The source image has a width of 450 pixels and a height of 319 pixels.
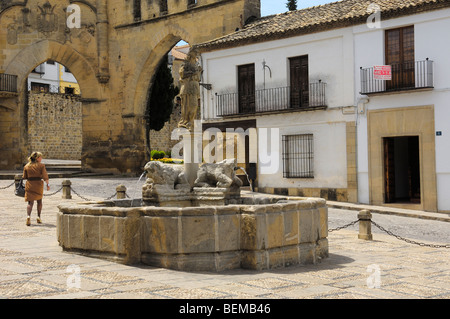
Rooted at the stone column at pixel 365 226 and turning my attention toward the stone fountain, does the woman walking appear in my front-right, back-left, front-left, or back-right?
front-right

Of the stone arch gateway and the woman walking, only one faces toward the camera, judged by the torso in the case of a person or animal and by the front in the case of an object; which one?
the stone arch gateway

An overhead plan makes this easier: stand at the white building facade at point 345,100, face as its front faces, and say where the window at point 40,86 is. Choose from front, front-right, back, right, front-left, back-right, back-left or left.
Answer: right

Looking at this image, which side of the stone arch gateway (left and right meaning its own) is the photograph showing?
front

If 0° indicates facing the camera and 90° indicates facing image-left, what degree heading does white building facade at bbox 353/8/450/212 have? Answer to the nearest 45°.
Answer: approximately 45°

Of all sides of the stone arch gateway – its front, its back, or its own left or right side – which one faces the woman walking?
front

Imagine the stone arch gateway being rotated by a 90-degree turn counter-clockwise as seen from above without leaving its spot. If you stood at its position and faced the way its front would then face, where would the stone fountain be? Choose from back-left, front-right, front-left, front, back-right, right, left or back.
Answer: right

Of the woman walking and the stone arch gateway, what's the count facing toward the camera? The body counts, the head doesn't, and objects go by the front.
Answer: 1

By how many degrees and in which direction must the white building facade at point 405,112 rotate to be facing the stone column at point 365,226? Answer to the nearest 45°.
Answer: approximately 45° to its left

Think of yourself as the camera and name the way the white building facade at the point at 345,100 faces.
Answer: facing the viewer and to the left of the viewer

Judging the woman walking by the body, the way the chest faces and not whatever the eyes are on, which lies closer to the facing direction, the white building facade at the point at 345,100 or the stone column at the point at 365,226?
the white building facade

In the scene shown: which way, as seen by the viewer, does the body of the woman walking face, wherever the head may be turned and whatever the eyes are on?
away from the camera

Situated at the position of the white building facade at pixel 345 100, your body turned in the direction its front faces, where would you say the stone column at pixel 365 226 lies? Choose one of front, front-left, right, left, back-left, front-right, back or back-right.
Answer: front-left

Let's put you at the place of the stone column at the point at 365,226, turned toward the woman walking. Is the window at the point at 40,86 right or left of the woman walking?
right

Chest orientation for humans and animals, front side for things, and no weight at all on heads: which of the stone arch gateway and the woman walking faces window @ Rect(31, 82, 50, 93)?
the woman walking

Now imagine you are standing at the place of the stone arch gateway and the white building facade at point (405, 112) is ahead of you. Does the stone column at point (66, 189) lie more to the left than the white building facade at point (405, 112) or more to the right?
right
